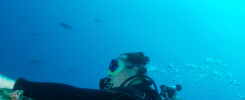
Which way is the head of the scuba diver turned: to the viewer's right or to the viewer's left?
to the viewer's left

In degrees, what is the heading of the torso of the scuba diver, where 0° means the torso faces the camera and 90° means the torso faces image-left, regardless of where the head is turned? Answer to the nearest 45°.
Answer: approximately 90°
